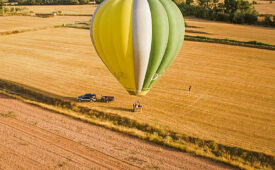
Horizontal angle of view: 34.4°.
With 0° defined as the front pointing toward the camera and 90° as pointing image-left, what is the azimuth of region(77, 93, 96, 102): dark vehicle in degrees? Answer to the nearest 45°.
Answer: approximately 90°

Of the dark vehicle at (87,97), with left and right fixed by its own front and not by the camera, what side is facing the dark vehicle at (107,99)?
back
